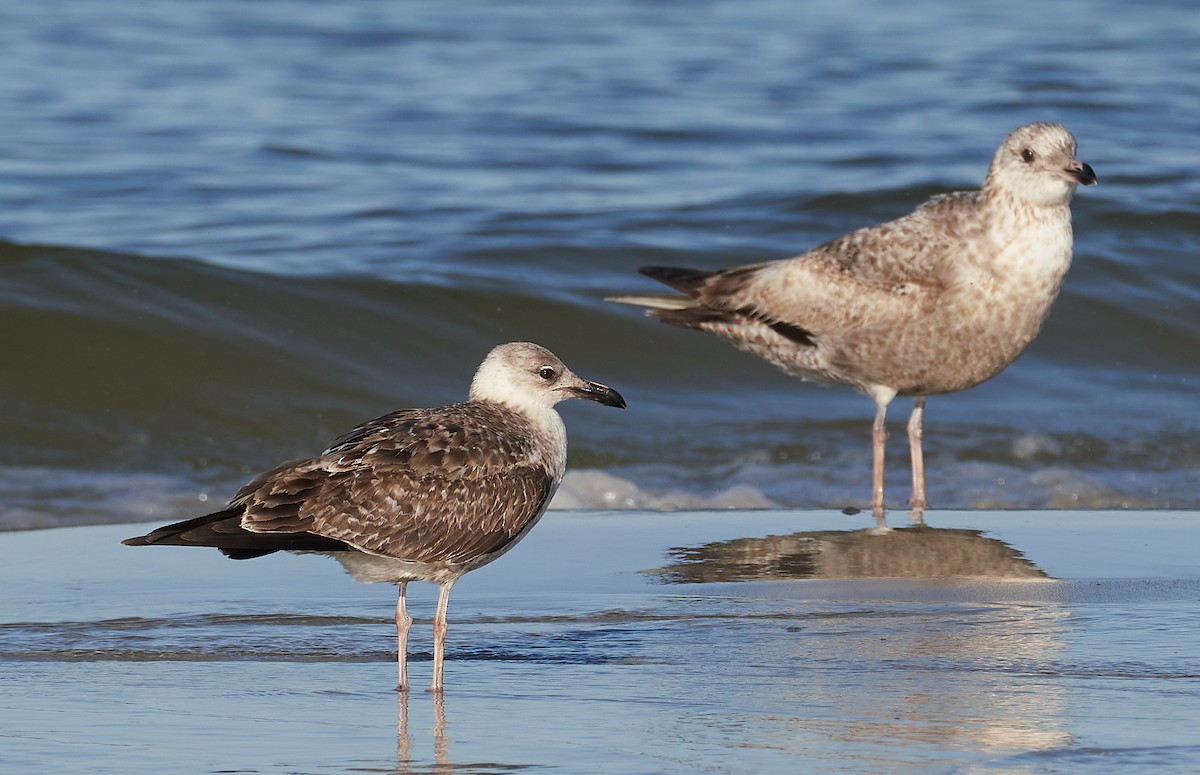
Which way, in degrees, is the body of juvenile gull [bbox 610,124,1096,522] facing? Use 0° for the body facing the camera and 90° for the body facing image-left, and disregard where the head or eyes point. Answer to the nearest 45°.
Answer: approximately 270°

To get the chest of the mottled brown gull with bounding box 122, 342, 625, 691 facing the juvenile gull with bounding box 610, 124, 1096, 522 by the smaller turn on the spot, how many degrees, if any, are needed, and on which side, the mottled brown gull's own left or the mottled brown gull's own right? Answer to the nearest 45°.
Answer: approximately 45° to the mottled brown gull's own left

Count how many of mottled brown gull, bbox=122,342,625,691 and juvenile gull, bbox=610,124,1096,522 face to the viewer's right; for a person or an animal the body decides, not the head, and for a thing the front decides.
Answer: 2

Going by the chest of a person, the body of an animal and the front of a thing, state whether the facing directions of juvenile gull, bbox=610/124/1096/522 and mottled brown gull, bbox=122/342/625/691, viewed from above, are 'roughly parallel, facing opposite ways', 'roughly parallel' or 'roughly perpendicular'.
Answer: roughly parallel

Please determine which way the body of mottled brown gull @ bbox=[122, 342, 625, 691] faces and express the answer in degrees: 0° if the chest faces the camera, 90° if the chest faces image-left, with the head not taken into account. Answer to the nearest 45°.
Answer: approximately 270°

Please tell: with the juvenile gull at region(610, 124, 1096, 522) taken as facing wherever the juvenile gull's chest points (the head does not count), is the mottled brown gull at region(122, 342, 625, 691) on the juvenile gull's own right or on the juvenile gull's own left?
on the juvenile gull's own right
